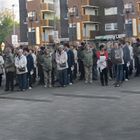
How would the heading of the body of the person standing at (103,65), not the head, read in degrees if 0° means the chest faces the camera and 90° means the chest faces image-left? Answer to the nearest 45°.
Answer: approximately 0°

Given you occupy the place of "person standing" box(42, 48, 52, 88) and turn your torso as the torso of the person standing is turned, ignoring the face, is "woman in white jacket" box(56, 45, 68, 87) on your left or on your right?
on your left

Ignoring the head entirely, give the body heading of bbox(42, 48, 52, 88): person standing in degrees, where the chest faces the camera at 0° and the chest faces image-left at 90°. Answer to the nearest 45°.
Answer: approximately 0°

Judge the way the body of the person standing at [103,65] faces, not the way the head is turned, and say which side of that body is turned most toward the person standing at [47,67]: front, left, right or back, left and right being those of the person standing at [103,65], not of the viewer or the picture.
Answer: right

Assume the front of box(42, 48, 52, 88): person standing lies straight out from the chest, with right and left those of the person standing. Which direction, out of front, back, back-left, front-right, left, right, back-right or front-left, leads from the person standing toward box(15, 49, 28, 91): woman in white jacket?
front-right

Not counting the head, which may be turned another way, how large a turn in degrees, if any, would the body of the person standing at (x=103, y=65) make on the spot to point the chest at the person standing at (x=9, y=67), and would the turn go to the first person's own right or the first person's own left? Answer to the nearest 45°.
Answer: approximately 90° to the first person's own right

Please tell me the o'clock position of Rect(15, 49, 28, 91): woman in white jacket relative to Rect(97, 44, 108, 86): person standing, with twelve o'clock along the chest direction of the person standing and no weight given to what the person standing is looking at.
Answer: The woman in white jacket is roughly at 3 o'clock from the person standing.

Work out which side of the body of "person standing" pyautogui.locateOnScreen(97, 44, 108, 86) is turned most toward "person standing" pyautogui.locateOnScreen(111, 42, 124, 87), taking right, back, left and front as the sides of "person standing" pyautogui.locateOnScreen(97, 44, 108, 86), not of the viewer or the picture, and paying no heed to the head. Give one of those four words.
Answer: left

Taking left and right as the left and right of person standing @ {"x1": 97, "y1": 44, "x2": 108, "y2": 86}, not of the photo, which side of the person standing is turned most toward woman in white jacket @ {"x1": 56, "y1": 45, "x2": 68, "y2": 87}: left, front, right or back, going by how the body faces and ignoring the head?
right
